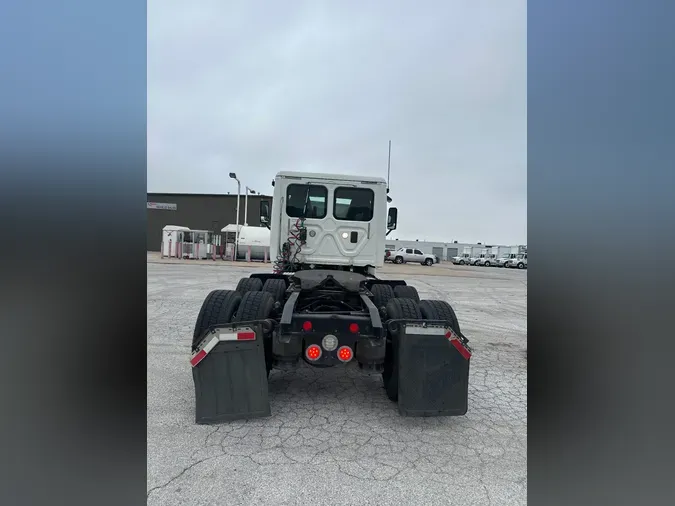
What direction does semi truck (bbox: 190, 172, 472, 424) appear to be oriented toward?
away from the camera

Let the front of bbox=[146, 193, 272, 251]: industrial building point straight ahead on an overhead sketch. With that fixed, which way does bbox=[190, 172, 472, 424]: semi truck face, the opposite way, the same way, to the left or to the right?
the opposite way

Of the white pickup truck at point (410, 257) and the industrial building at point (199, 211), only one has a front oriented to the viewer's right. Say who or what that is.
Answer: the white pickup truck

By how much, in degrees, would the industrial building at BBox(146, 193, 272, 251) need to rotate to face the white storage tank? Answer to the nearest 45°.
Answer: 0° — it already faces it

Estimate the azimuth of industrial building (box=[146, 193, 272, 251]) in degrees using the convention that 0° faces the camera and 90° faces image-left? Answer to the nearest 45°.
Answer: approximately 0°

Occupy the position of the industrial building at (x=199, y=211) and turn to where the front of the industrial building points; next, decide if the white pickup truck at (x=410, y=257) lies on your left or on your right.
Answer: on your left

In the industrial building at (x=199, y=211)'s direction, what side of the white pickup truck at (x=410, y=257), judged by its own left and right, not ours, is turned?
back

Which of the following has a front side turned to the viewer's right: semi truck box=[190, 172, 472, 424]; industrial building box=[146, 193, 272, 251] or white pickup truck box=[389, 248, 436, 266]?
the white pickup truck

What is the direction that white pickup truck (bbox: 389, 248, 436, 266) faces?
to the viewer's right
